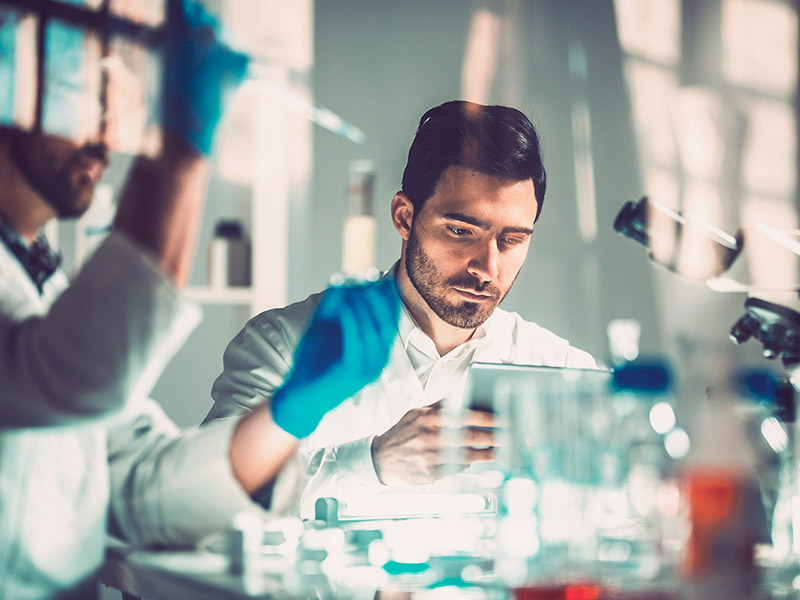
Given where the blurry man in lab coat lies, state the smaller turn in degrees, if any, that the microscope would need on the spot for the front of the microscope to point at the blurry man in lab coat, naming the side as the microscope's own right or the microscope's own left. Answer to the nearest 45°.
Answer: approximately 45° to the microscope's own left

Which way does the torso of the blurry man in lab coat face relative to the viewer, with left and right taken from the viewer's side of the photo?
facing to the right of the viewer

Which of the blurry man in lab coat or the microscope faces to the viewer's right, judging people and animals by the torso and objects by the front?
the blurry man in lab coat

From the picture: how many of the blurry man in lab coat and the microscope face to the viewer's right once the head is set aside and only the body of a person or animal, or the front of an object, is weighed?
1

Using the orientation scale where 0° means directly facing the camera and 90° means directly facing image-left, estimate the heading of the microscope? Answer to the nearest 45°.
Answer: approximately 90°
